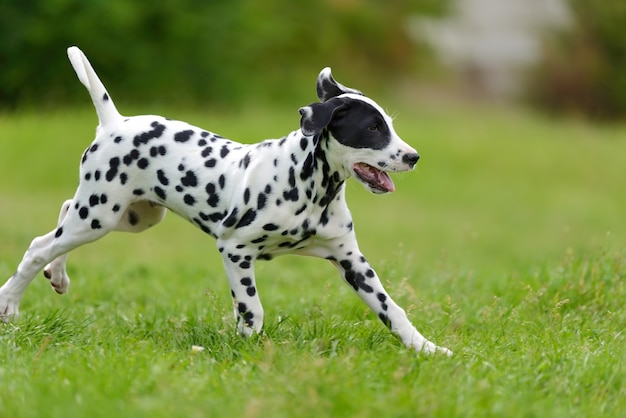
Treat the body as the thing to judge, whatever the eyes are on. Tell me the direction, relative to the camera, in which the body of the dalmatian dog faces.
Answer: to the viewer's right
